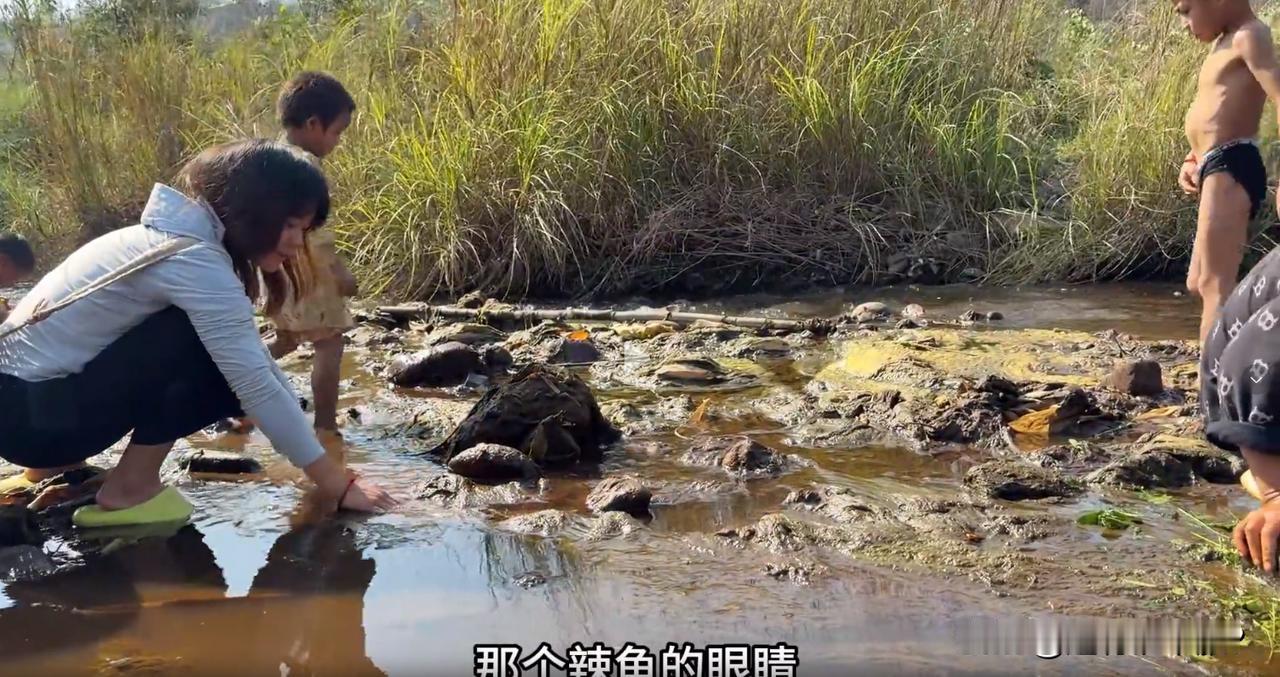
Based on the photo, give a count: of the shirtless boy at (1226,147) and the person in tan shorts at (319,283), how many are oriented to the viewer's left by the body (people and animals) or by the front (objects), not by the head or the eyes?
1

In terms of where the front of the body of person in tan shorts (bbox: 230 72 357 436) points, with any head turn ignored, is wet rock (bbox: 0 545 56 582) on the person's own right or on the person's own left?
on the person's own right

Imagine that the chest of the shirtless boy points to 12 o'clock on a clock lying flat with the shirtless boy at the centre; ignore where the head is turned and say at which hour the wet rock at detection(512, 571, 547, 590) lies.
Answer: The wet rock is roughly at 10 o'clock from the shirtless boy.

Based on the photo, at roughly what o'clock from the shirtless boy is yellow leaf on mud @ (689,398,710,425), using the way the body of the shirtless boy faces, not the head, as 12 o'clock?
The yellow leaf on mud is roughly at 11 o'clock from the shirtless boy.

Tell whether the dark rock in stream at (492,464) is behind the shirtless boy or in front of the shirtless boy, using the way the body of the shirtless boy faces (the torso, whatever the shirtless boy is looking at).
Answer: in front

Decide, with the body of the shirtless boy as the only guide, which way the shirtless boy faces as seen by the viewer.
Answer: to the viewer's left

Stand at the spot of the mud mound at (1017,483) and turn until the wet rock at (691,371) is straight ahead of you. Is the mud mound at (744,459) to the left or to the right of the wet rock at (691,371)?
left

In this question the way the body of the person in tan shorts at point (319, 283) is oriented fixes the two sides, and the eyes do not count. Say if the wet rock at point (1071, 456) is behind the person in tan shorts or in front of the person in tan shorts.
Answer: in front

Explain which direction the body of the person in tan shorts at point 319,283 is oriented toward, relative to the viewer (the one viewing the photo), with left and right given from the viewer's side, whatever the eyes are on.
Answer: facing to the right of the viewer

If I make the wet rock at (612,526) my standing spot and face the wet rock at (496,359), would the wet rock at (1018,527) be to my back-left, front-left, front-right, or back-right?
back-right
